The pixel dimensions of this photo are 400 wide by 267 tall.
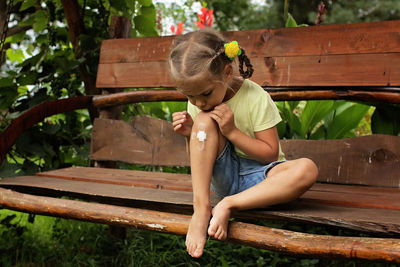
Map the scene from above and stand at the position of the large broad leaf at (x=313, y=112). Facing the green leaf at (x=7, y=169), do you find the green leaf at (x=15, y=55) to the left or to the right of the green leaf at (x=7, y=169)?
right

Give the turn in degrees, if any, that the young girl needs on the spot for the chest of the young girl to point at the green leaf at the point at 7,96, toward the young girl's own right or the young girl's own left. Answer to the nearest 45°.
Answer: approximately 90° to the young girl's own right

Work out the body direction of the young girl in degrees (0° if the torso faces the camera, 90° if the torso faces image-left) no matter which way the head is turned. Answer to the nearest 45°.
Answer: approximately 45°

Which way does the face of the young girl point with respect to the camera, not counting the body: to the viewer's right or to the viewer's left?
to the viewer's left

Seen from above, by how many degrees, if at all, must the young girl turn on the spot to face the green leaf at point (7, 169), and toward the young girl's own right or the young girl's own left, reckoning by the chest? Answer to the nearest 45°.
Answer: approximately 90° to the young girl's own right

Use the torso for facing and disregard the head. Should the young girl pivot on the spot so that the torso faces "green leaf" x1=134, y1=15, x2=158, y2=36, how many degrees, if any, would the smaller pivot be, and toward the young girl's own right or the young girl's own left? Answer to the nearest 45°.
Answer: approximately 135° to the young girl's own right

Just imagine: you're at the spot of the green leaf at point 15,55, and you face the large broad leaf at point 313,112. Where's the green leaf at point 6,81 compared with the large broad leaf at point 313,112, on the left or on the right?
right

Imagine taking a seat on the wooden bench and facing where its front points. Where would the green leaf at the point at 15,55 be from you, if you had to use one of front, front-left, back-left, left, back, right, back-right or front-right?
right

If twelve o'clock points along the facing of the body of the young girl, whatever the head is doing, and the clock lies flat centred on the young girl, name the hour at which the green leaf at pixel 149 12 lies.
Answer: The green leaf is roughly at 4 o'clock from the young girl.
